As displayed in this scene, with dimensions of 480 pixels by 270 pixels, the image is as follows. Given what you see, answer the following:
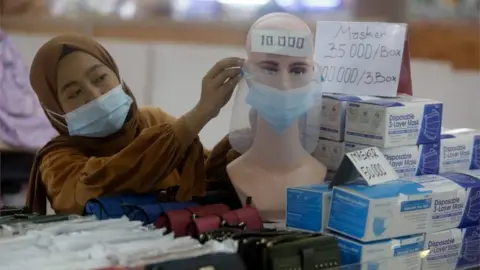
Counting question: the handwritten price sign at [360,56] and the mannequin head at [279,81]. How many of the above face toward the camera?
2

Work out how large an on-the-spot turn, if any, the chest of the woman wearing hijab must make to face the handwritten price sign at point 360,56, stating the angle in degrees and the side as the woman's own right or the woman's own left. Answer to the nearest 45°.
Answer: approximately 45° to the woman's own left

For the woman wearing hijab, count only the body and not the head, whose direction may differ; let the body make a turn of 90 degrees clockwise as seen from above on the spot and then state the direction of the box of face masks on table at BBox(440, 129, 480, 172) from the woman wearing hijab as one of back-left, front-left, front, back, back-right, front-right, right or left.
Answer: back-left

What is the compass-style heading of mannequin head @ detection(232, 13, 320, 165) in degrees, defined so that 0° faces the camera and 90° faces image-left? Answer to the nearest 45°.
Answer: approximately 0°

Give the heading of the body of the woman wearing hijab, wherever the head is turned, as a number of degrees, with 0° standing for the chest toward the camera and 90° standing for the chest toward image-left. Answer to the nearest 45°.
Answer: approximately 315°

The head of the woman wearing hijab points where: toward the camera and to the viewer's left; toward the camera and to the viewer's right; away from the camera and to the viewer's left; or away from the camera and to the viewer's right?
toward the camera and to the viewer's right
